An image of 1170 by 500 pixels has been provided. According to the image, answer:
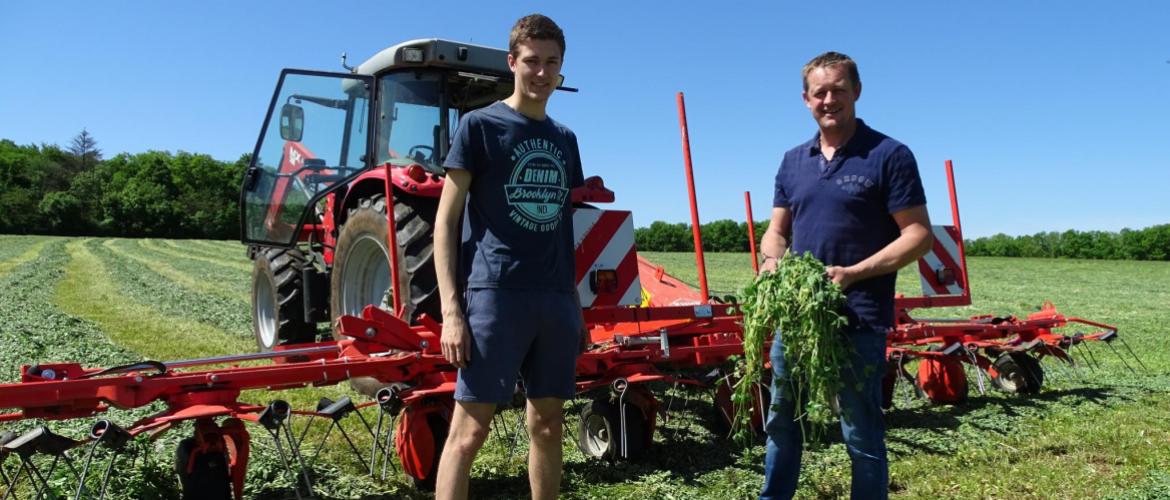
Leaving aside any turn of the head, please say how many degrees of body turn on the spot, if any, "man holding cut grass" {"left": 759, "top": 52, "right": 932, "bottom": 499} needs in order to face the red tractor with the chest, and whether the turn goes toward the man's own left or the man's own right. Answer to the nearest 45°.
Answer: approximately 90° to the man's own right

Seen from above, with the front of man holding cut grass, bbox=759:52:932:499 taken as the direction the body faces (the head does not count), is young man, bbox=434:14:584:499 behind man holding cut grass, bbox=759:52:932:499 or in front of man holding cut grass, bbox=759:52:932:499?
in front

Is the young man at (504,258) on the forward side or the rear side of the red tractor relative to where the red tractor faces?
on the rear side

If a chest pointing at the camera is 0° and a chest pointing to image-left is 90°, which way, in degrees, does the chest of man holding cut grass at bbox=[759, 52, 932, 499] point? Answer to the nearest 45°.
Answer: approximately 45°

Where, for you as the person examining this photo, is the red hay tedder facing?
facing away from the viewer and to the left of the viewer

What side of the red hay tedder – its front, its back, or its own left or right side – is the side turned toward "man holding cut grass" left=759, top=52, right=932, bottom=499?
back

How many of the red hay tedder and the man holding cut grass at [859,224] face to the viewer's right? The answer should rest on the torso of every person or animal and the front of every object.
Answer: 0

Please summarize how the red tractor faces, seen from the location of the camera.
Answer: facing away from the viewer and to the left of the viewer

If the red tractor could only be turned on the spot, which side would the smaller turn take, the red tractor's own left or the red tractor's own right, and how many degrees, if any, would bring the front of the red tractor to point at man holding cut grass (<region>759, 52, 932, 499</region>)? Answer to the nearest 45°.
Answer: approximately 180°
